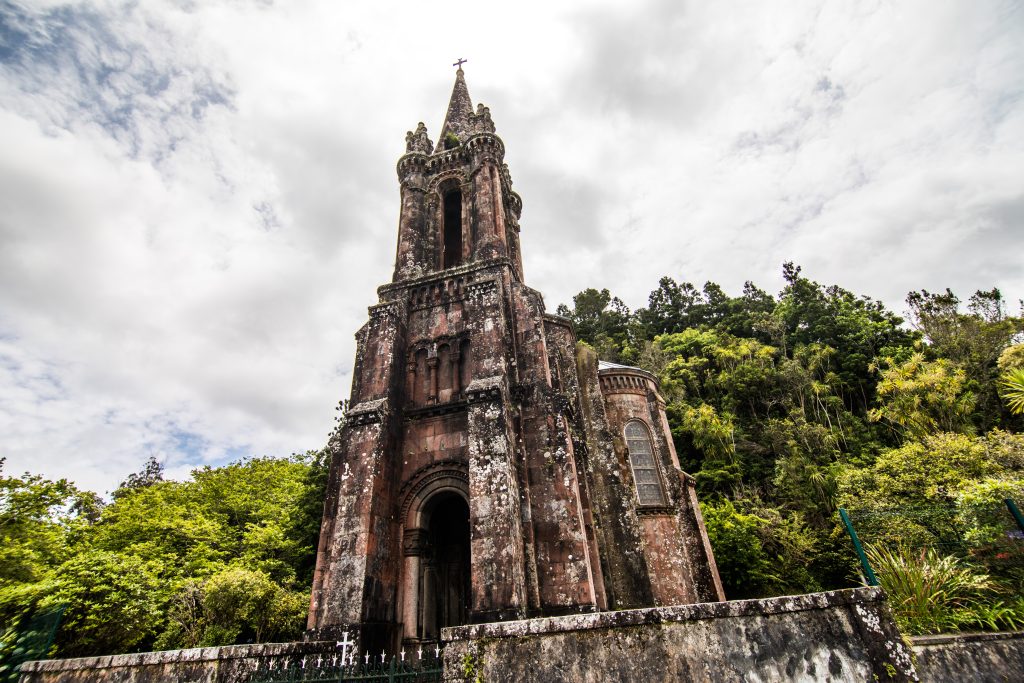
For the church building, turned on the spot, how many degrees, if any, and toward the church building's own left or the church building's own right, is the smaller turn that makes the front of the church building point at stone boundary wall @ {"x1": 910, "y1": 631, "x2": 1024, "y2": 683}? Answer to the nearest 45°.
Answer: approximately 90° to the church building's own left

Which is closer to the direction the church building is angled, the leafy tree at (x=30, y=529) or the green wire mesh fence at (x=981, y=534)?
the leafy tree

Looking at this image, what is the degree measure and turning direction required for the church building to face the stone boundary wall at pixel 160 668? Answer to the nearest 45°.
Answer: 0° — it already faces it

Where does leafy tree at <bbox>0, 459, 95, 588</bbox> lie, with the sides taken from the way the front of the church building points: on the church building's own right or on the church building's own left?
on the church building's own right

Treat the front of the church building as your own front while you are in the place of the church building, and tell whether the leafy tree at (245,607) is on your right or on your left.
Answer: on your right

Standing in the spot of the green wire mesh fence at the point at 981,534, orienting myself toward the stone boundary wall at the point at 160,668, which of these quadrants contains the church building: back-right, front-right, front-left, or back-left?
front-right

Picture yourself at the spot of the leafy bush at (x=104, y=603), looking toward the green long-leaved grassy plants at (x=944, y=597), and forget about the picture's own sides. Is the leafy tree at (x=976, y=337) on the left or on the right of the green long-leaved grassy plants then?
left

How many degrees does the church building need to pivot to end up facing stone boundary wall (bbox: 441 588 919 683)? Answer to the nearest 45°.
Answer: approximately 45° to its left

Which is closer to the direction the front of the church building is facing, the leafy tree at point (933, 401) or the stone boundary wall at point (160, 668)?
the stone boundary wall

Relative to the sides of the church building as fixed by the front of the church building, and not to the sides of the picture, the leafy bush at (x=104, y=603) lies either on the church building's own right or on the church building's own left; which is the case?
on the church building's own right

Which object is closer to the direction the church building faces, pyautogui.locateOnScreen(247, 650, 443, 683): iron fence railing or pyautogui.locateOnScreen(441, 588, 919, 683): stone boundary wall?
the iron fence railing

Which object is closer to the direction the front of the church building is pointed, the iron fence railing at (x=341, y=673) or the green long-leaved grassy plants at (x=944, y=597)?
the iron fence railing

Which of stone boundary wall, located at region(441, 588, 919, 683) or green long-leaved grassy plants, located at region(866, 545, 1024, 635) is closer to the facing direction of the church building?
the stone boundary wall

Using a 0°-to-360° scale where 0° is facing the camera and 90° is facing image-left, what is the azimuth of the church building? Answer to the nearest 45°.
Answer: approximately 45°

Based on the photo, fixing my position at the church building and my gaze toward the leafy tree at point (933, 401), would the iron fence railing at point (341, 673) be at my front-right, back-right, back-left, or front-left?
back-right

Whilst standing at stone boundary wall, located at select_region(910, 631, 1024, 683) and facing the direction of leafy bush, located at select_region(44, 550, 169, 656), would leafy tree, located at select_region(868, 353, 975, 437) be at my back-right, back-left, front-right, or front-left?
back-right
